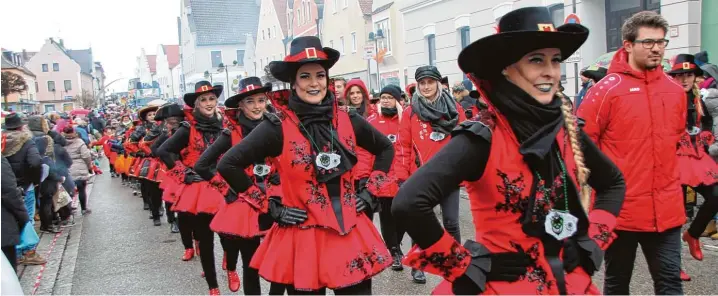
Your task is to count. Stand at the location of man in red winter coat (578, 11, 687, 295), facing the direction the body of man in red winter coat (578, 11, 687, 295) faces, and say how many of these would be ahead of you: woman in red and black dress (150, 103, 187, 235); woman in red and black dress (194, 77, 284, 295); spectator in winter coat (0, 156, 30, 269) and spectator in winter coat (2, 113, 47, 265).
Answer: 0

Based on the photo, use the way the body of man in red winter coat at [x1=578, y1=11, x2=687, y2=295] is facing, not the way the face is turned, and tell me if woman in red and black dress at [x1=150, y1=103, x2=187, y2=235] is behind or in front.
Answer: behind

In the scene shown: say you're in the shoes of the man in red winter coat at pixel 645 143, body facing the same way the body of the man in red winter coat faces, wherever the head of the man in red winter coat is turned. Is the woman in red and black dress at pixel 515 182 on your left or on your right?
on your right

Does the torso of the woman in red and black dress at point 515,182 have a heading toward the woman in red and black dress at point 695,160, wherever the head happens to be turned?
no

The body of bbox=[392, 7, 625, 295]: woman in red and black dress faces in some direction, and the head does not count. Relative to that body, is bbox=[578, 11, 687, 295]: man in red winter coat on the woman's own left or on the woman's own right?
on the woman's own left

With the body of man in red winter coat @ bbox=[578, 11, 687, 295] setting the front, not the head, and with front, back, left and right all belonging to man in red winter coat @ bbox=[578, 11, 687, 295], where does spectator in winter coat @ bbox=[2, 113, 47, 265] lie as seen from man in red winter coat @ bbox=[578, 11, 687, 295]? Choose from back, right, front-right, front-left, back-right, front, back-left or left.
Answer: back-right

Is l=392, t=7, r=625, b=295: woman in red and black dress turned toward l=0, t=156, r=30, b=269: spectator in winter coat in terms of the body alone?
no

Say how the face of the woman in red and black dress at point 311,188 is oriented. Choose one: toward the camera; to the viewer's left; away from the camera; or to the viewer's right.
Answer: toward the camera

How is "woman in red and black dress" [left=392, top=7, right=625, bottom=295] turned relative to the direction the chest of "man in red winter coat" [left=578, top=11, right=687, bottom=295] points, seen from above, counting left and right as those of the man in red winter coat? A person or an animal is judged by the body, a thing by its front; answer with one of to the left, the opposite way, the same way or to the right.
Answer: the same way

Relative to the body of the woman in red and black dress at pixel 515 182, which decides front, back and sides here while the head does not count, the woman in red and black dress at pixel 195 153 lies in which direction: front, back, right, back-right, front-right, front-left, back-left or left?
back

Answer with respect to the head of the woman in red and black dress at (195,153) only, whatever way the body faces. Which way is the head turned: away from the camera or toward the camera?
toward the camera

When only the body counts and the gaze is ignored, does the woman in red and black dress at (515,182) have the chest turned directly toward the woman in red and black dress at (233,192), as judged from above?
no

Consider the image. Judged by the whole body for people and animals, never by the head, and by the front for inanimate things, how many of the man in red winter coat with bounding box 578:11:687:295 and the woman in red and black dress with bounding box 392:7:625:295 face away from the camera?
0
